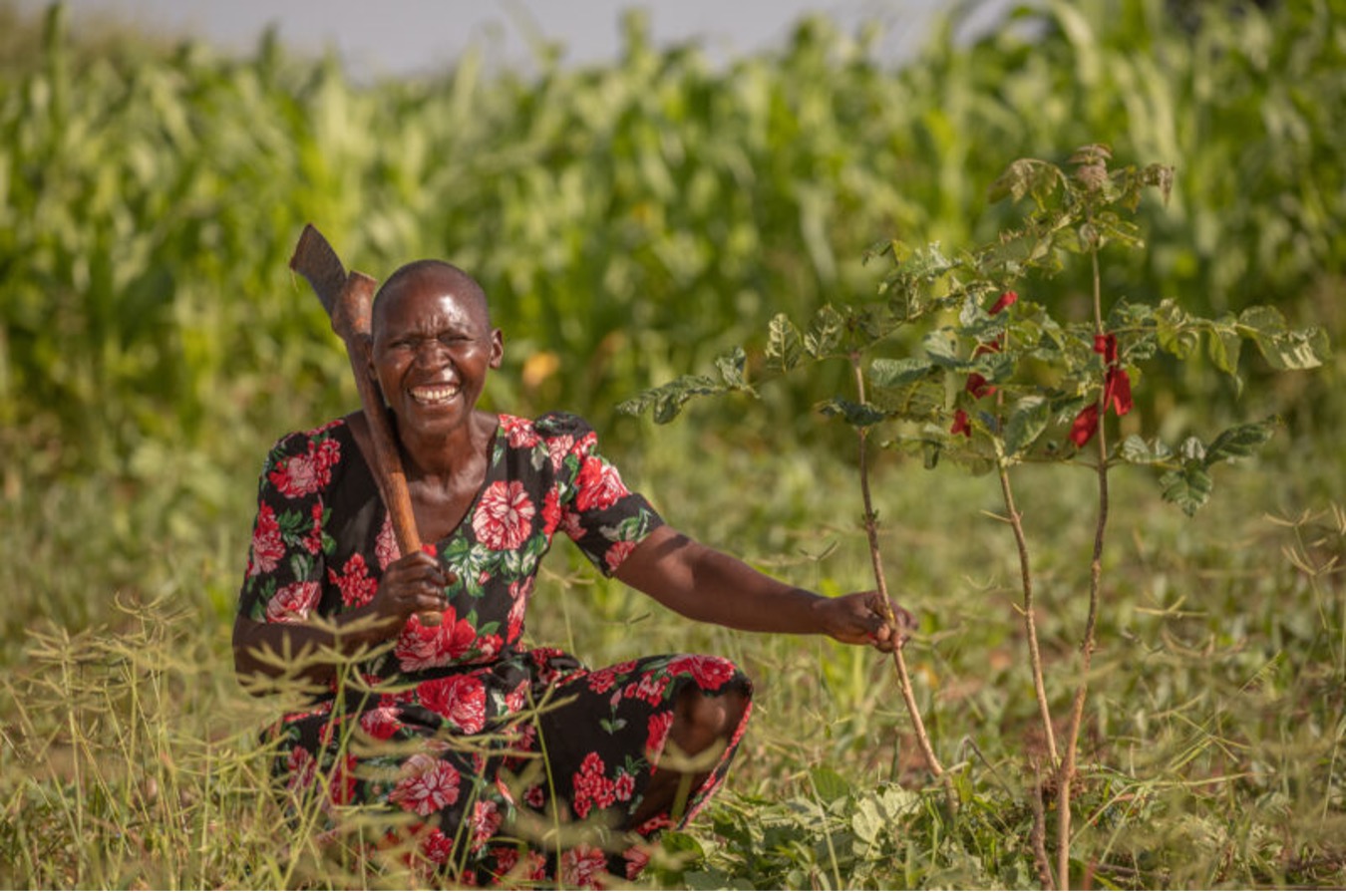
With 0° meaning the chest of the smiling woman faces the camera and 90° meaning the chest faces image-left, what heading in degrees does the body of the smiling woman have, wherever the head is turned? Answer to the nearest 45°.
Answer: approximately 0°
